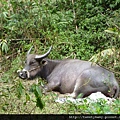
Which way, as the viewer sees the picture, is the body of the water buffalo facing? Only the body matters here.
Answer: to the viewer's left
